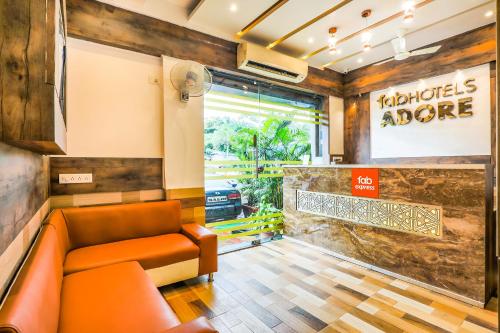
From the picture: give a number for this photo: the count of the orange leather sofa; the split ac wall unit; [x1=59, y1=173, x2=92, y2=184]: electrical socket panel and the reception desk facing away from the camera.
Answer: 0

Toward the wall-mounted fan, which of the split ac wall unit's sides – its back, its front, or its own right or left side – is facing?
right

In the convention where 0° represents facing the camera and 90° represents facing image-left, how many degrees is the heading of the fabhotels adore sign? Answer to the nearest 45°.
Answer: approximately 45°

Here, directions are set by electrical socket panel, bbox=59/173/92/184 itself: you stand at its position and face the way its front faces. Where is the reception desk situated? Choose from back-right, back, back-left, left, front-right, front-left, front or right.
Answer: front-left

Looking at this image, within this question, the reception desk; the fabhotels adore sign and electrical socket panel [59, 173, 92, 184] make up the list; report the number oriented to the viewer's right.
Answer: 0

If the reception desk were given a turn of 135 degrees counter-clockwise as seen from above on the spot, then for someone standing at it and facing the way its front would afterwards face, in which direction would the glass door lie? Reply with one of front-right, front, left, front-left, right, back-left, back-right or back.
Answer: back

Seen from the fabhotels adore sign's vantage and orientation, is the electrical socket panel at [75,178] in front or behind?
in front

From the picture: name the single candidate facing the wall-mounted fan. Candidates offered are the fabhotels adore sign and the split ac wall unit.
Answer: the fabhotels adore sign

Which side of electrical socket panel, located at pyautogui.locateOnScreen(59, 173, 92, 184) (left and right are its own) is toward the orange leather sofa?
front

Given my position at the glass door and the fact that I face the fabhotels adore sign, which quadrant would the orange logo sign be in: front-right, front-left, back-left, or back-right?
front-right

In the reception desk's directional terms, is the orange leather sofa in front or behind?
in front

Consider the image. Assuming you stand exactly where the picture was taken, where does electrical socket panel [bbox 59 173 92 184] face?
facing the viewer

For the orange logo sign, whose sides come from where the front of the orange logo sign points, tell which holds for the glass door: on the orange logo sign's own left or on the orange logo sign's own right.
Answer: on the orange logo sign's own right

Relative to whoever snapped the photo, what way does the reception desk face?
facing the viewer and to the left of the viewer
